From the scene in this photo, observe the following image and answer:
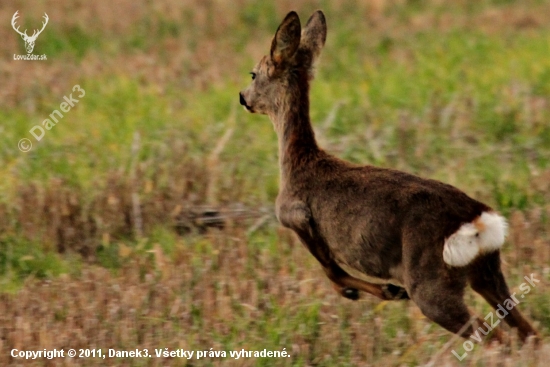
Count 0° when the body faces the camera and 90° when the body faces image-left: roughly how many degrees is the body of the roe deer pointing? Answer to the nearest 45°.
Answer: approximately 135°
